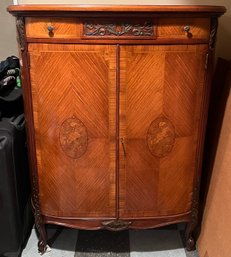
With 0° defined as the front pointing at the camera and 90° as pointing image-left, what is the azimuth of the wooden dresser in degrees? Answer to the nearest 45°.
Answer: approximately 0°

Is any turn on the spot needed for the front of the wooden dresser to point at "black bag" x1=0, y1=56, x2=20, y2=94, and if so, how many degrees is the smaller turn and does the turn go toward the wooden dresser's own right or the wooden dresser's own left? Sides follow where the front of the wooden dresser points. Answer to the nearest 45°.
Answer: approximately 135° to the wooden dresser's own right

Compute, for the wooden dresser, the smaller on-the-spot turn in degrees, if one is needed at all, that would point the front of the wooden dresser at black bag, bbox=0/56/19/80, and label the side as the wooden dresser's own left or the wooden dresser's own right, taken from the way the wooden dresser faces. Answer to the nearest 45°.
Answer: approximately 135° to the wooden dresser's own right
